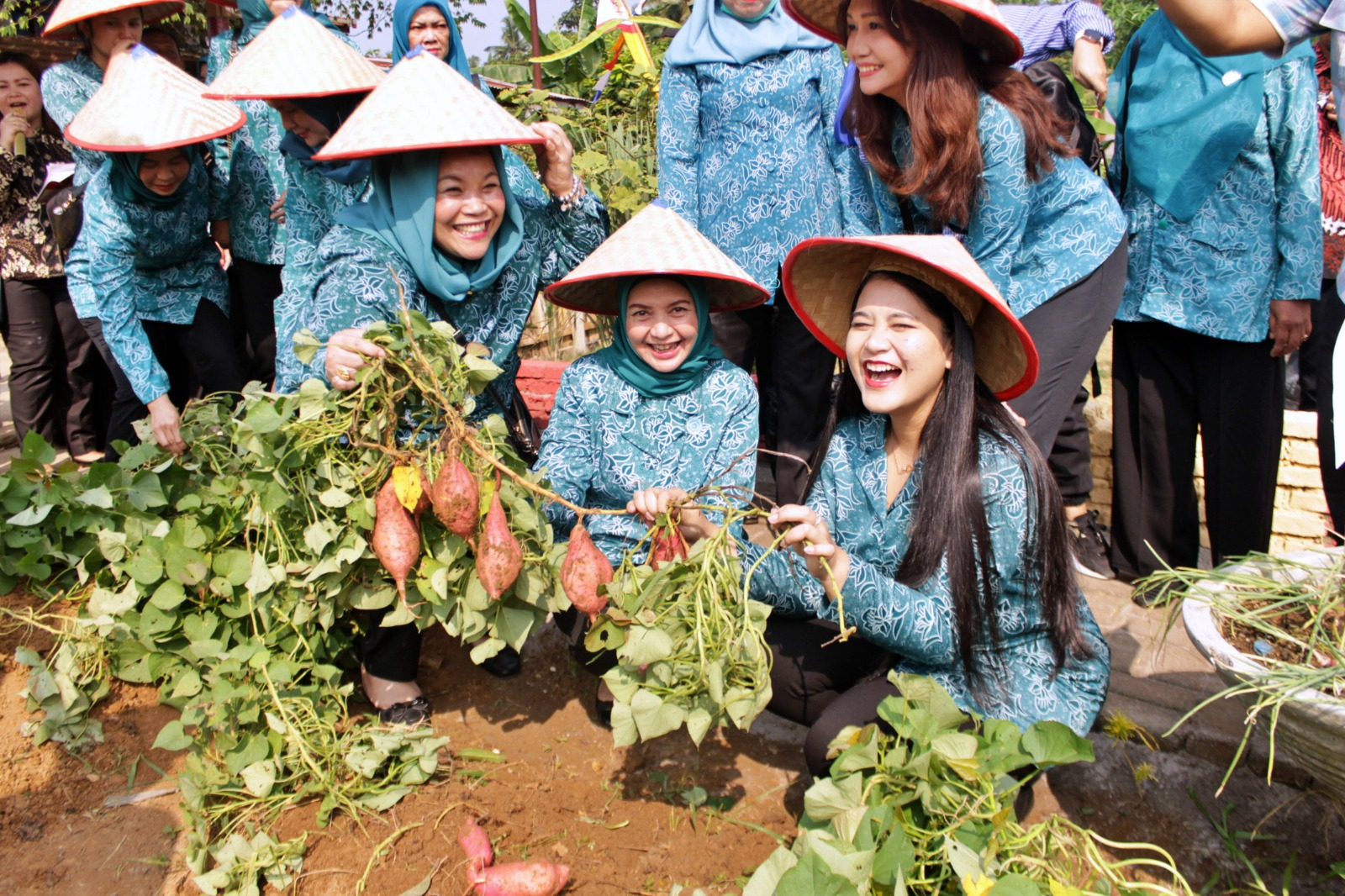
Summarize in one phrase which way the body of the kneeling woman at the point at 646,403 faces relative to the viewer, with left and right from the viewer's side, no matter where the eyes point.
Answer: facing the viewer

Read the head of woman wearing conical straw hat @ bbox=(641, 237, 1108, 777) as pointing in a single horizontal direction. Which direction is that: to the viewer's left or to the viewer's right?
to the viewer's left

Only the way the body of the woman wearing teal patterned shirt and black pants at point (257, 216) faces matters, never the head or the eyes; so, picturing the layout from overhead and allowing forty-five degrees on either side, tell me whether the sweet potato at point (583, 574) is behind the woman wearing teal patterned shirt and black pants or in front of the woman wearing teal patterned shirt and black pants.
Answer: in front

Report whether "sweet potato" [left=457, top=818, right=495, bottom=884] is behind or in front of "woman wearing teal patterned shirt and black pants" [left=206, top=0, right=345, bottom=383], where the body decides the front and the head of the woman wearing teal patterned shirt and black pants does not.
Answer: in front

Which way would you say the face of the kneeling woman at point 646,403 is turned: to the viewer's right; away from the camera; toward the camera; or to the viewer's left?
toward the camera

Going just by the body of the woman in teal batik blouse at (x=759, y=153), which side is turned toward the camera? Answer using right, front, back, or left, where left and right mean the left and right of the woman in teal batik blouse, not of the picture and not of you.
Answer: front

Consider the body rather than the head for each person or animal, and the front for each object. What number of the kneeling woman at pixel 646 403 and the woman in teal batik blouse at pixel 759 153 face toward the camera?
2

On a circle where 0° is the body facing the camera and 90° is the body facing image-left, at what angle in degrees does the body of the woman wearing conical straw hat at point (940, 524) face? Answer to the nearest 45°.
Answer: approximately 45°

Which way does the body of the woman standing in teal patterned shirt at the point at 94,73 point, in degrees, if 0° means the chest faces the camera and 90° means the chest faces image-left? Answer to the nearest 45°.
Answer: approximately 315°

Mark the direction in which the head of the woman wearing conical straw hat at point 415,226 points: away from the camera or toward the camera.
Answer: toward the camera

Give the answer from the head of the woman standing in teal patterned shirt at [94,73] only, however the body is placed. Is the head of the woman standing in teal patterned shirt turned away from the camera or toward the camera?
toward the camera
